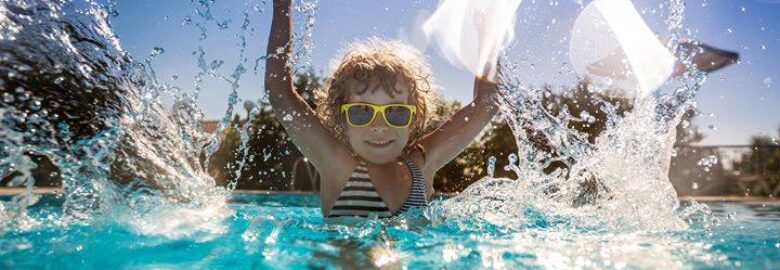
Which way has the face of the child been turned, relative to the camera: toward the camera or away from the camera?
toward the camera

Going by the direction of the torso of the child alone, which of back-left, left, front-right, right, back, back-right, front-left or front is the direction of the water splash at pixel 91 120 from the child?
right

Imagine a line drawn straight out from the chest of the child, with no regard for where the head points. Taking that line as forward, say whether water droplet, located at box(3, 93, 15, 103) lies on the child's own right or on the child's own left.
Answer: on the child's own right

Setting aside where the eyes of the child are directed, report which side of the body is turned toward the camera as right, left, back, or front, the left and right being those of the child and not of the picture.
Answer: front

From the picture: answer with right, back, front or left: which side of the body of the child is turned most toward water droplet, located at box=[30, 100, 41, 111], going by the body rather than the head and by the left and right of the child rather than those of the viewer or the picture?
right

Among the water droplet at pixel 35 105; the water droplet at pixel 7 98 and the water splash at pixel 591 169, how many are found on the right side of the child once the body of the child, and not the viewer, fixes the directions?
2
